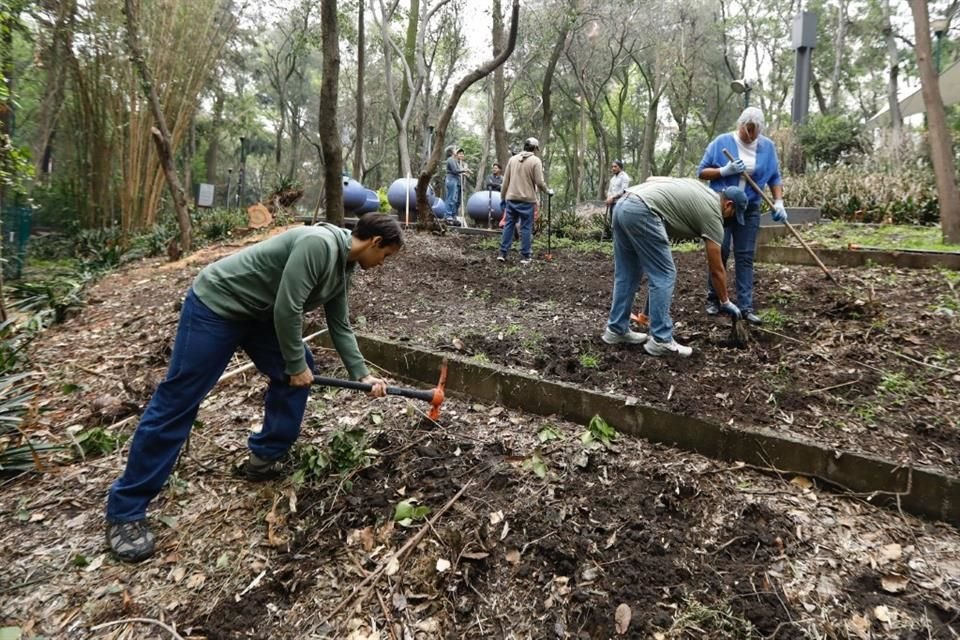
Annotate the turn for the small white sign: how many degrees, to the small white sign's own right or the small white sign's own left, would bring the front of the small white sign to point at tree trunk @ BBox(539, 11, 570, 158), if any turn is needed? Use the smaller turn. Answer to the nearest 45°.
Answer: approximately 45° to the small white sign's own left

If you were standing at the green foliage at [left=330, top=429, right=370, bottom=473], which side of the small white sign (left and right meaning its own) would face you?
front

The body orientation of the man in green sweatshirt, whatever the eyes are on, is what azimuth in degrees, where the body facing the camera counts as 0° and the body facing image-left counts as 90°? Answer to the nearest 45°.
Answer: approximately 270°

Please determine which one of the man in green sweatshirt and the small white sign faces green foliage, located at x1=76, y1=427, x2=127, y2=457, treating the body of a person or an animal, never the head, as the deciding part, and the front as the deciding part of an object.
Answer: the small white sign

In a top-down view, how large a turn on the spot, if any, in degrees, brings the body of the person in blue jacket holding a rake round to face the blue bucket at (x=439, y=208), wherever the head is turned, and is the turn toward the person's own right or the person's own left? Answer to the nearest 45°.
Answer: approximately 135° to the person's own right

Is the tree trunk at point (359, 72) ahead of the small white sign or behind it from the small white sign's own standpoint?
ahead

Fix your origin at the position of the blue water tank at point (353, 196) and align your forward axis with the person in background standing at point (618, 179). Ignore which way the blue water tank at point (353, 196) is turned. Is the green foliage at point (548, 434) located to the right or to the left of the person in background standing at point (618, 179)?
right

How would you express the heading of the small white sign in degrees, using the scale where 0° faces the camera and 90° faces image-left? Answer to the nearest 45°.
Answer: approximately 0°

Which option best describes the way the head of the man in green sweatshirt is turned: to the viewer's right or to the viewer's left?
to the viewer's right

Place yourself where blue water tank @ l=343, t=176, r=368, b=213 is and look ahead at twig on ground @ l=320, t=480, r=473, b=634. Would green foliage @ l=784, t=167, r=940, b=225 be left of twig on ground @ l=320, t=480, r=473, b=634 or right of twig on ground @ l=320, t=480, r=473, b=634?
left

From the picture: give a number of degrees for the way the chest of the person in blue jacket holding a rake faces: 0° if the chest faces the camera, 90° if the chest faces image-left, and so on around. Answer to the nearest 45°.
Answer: approximately 0°

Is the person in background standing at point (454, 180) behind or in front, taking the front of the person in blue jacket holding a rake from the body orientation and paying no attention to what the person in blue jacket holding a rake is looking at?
behind

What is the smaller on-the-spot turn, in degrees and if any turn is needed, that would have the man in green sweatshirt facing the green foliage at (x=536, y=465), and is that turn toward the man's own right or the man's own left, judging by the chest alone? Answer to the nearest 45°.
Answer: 0° — they already face it
